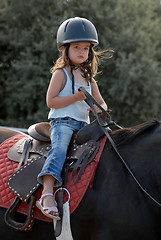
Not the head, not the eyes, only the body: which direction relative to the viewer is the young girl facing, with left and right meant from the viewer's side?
facing the viewer and to the right of the viewer

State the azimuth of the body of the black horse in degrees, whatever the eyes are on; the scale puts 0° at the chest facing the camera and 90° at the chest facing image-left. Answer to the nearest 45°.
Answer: approximately 270°
